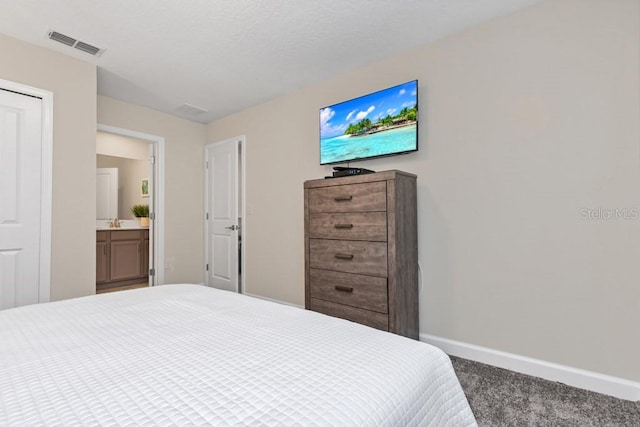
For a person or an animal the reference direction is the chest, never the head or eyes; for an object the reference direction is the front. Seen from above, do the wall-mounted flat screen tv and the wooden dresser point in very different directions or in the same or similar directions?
same or similar directions

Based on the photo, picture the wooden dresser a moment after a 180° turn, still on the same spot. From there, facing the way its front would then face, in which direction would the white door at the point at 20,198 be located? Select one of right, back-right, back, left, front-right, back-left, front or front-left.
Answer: back-left

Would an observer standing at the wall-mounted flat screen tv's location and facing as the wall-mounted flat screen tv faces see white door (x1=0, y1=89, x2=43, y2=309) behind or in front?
in front

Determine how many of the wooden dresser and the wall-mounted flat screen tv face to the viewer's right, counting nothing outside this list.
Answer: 0

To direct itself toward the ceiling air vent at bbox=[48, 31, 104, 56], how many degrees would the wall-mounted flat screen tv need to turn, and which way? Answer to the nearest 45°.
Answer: approximately 45° to its right

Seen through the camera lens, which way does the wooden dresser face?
facing the viewer and to the left of the viewer

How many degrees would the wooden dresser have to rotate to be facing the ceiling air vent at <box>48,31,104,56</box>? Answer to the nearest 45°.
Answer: approximately 45° to its right

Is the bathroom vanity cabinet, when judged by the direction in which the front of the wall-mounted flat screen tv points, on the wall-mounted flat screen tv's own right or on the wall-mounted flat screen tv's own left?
on the wall-mounted flat screen tv's own right
